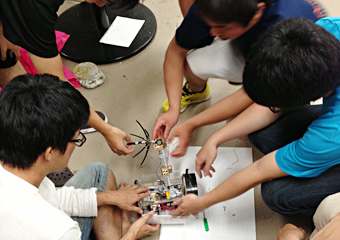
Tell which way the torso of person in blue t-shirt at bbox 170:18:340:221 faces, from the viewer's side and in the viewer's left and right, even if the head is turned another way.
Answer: facing to the left of the viewer

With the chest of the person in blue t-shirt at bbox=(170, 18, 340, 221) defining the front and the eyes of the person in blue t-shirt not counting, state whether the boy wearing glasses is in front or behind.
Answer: in front

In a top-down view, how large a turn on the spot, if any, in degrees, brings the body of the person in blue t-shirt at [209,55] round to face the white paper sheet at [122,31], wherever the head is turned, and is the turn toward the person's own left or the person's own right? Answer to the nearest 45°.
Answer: approximately 90° to the person's own right

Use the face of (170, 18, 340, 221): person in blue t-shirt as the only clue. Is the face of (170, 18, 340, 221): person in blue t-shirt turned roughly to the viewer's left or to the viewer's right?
to the viewer's left

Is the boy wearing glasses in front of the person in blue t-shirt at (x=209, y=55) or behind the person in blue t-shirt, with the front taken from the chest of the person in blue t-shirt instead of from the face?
in front

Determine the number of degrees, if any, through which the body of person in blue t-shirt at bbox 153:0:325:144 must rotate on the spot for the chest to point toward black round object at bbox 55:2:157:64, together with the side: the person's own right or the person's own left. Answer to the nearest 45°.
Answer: approximately 90° to the person's own right
